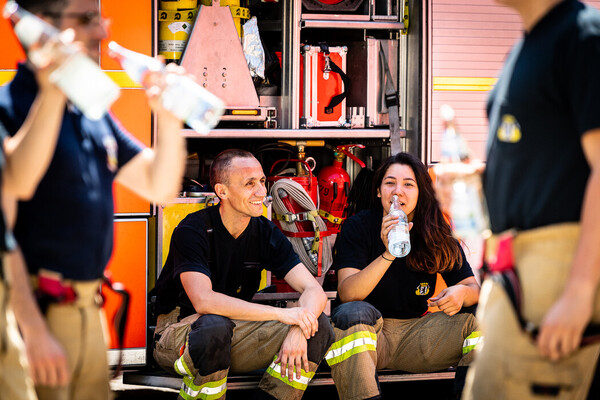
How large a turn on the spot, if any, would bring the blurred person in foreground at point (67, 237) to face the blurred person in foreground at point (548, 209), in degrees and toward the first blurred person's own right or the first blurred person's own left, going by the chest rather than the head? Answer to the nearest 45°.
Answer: approximately 45° to the first blurred person's own left

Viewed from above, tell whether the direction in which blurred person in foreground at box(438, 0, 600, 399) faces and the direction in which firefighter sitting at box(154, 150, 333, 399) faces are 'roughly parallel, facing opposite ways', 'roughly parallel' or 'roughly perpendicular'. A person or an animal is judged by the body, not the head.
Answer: roughly perpendicular
